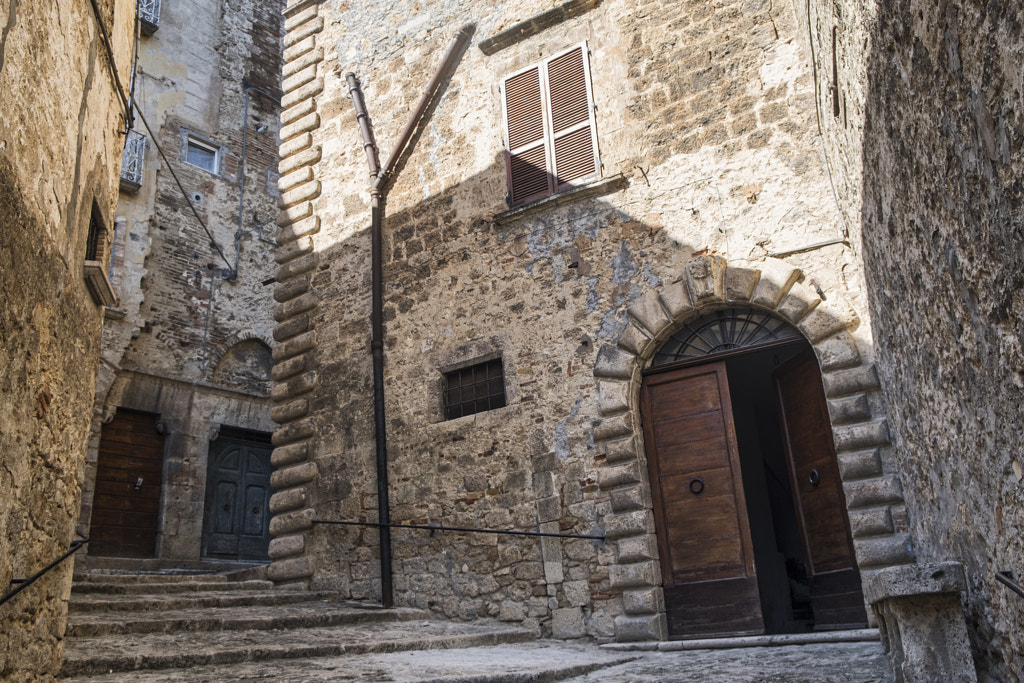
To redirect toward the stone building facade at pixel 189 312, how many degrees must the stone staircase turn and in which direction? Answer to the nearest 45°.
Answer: approximately 180°

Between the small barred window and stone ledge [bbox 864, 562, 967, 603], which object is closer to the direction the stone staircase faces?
the stone ledge

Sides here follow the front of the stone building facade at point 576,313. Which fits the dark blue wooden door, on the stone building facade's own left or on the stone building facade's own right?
on the stone building facade's own right

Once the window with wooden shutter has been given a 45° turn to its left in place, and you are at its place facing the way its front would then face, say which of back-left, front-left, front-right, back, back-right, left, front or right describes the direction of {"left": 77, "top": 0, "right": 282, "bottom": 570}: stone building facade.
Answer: back-right

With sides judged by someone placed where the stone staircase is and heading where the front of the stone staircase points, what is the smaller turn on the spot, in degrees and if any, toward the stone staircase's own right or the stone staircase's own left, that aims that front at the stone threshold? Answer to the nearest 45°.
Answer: approximately 90° to the stone staircase's own left

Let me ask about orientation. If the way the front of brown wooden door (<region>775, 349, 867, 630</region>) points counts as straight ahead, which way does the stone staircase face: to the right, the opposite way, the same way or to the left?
to the left

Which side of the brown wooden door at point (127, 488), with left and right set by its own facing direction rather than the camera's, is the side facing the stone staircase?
front

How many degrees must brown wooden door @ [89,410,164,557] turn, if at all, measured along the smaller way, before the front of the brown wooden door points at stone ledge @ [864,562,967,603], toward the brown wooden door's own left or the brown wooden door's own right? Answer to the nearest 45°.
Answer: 0° — it already faces it

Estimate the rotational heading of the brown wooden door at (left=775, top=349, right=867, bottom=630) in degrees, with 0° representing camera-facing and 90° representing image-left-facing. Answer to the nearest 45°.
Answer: approximately 45°

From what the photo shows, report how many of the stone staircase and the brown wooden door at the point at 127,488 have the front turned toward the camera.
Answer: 2

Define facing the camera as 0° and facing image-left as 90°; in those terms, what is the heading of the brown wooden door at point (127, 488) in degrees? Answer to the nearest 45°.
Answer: approximately 0°
